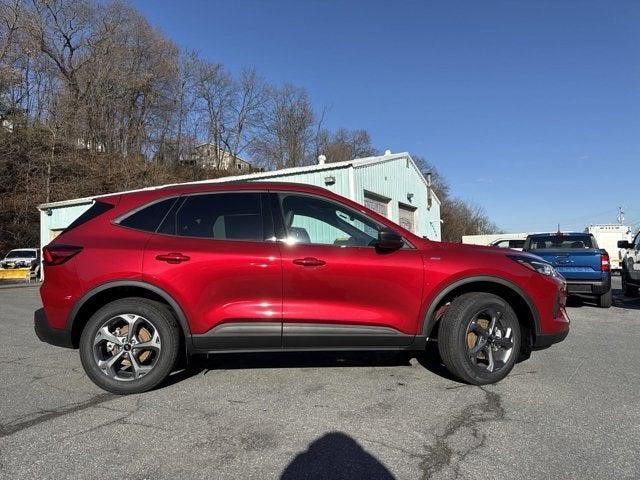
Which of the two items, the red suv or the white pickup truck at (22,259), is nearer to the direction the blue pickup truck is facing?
the white pickup truck

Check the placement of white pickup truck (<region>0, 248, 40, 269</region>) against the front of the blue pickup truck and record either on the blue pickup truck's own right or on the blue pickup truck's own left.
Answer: on the blue pickup truck's own left

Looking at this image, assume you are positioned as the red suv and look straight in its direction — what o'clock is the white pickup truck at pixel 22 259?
The white pickup truck is roughly at 8 o'clock from the red suv.

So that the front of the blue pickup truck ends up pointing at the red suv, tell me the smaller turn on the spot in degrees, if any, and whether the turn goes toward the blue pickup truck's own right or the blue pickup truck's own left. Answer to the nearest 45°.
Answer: approximately 180°

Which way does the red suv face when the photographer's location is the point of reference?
facing to the right of the viewer

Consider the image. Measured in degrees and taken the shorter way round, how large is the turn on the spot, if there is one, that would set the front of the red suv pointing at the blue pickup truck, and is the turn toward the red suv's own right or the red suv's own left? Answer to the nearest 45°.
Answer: approximately 45° to the red suv's own left

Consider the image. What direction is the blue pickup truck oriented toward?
away from the camera

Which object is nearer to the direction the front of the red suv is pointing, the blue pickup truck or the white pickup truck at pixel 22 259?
the blue pickup truck

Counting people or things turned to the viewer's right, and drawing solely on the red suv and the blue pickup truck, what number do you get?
1
